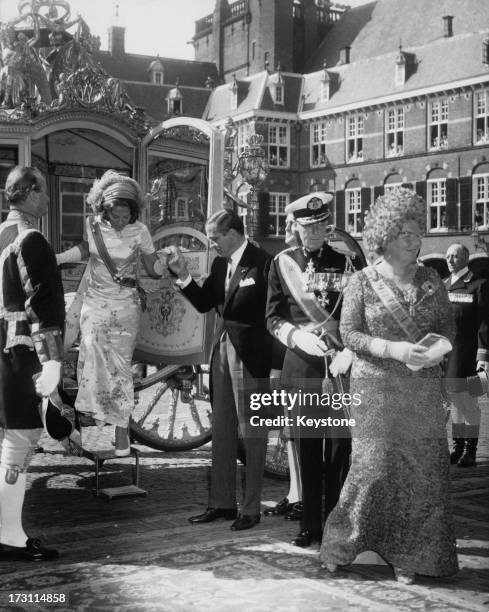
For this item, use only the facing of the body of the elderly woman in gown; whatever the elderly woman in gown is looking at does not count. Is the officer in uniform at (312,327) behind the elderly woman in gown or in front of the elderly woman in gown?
behind

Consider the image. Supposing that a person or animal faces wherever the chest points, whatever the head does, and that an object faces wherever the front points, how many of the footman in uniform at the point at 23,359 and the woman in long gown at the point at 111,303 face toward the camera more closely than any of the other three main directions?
1

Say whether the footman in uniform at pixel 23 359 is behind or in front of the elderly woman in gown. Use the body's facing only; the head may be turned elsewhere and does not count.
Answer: behind

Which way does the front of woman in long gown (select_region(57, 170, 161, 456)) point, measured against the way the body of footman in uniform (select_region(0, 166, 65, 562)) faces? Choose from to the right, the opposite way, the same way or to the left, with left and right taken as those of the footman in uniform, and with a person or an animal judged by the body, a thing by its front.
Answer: to the right

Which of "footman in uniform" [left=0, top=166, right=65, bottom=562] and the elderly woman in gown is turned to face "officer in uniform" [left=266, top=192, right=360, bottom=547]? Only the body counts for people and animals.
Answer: "footman in uniform" [left=0, top=166, right=65, bottom=562]

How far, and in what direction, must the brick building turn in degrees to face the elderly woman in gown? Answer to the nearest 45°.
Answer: approximately 45° to its left

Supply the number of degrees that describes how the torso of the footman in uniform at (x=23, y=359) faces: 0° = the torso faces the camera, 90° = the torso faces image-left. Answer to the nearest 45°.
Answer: approximately 270°

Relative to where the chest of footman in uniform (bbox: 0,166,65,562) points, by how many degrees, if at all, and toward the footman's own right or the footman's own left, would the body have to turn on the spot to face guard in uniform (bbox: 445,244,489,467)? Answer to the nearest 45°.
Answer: approximately 45° to the footman's own left
